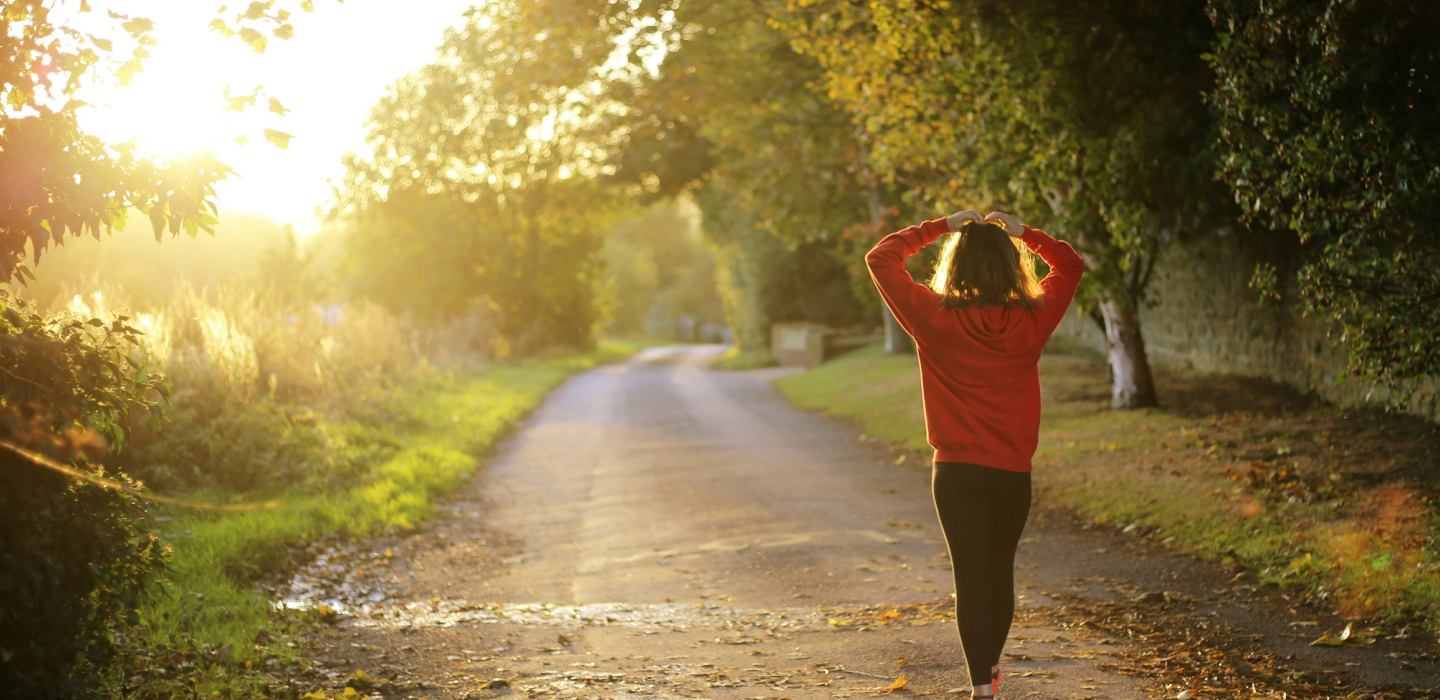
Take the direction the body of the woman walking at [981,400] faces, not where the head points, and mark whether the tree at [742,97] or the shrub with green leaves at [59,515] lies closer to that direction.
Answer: the tree

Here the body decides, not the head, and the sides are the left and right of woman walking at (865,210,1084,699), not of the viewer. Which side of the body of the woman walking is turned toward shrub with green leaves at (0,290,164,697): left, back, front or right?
left

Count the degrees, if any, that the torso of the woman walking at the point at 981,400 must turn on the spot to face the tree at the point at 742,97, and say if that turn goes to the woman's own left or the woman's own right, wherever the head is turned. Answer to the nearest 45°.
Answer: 0° — they already face it

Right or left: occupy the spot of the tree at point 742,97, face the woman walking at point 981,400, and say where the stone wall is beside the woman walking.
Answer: left

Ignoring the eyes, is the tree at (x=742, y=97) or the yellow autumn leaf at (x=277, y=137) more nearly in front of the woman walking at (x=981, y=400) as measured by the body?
the tree

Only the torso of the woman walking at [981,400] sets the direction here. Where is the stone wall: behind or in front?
in front

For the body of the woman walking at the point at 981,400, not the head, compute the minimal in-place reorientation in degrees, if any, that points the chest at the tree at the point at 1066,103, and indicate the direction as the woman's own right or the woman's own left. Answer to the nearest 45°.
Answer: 0° — they already face it

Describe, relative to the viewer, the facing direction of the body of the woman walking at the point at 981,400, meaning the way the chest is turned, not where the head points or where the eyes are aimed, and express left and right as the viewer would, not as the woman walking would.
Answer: facing away from the viewer
